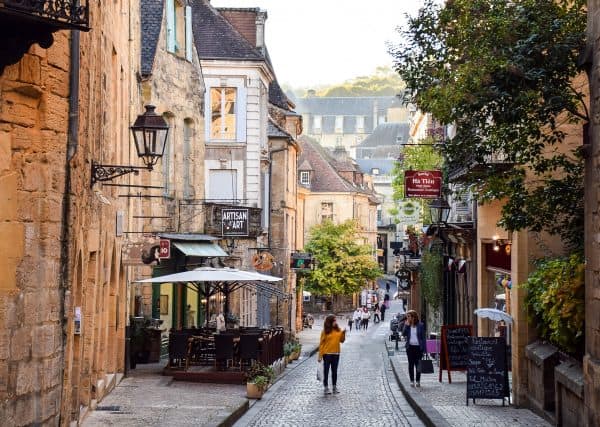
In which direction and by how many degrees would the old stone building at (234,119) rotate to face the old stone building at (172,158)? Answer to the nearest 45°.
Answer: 0° — it already faces it

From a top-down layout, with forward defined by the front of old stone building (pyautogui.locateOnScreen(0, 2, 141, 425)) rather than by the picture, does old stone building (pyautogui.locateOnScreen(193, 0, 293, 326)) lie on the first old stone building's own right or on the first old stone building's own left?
on the first old stone building's own left

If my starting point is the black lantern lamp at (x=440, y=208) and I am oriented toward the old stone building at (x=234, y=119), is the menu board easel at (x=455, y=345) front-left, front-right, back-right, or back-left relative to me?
back-left

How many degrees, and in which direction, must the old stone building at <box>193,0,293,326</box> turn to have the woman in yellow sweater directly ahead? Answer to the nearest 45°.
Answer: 0° — it already faces them

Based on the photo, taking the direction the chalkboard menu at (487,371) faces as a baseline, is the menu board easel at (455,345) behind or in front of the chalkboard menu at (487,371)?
behind

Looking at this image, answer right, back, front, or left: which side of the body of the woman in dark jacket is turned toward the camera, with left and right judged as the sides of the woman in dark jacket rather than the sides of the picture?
front

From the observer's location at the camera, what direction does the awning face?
facing the viewer and to the right of the viewer

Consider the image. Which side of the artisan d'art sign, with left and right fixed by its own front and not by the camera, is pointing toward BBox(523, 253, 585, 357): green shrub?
front

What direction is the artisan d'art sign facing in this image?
toward the camera
